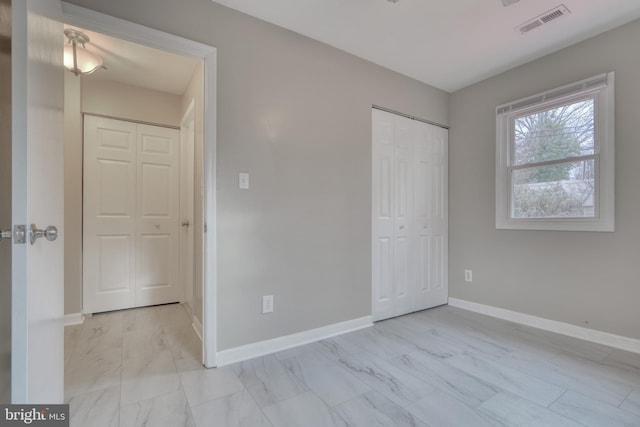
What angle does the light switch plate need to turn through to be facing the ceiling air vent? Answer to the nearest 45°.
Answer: approximately 90° to its left

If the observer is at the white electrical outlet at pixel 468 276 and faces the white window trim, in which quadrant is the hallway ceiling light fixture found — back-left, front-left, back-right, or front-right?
back-right

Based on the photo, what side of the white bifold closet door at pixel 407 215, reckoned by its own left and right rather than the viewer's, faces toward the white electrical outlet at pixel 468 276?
left

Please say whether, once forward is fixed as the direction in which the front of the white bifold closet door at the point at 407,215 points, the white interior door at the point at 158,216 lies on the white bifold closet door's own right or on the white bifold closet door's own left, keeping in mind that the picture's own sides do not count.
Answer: on the white bifold closet door's own right

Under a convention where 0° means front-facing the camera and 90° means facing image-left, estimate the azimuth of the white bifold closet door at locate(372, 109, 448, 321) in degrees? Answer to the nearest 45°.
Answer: approximately 315°

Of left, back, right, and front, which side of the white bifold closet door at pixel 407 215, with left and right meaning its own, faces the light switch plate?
right

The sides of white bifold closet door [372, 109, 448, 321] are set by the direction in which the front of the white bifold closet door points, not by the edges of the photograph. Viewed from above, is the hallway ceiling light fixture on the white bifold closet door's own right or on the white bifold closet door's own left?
on the white bifold closet door's own right

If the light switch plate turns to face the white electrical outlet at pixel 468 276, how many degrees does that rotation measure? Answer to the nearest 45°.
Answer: approximately 90° to its left

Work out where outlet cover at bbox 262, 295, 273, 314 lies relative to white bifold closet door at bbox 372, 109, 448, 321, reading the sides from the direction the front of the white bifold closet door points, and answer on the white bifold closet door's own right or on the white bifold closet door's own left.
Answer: on the white bifold closet door's own right

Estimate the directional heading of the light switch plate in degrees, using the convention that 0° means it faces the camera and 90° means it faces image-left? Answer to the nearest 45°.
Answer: approximately 0°

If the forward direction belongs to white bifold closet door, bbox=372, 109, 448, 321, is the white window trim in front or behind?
in front

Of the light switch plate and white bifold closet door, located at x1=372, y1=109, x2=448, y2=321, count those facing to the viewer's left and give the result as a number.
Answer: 0

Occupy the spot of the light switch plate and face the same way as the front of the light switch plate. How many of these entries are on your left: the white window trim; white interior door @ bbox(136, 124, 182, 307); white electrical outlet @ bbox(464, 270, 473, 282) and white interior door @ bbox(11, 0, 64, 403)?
2

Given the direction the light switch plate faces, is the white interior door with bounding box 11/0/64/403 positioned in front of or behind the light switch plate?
in front
